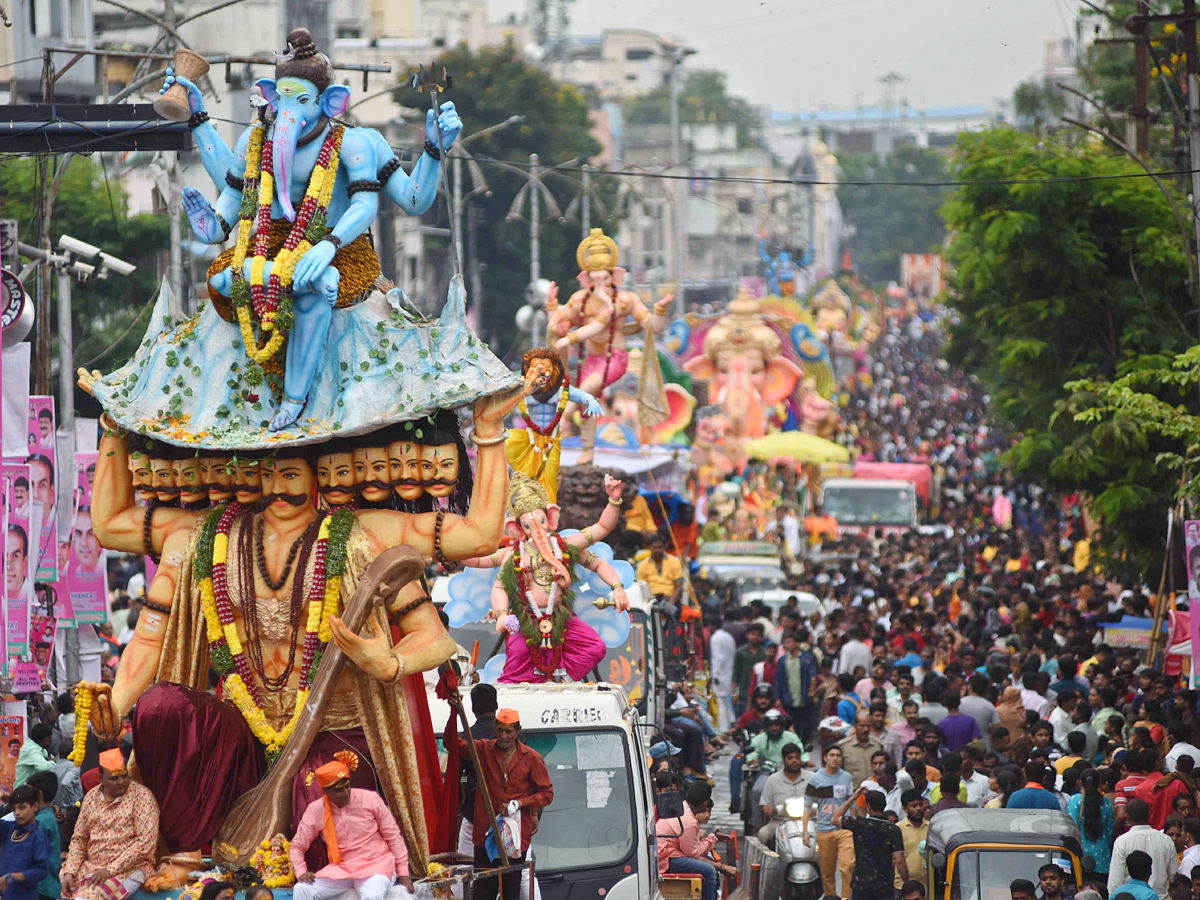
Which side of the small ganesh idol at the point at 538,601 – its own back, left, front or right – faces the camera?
front

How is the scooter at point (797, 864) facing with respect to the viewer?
toward the camera

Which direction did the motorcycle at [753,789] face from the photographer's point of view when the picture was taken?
facing the viewer

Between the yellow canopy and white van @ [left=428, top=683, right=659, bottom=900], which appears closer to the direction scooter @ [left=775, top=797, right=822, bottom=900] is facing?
the white van

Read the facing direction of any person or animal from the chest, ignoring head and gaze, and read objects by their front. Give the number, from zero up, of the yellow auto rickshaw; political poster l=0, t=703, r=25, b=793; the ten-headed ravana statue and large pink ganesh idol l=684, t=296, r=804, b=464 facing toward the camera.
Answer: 4

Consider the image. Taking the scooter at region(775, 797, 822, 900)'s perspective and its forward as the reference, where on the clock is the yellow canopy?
The yellow canopy is roughly at 6 o'clock from the scooter.

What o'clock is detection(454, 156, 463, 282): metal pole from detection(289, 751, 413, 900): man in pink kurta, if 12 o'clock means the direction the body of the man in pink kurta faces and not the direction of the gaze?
The metal pole is roughly at 6 o'clock from the man in pink kurta.

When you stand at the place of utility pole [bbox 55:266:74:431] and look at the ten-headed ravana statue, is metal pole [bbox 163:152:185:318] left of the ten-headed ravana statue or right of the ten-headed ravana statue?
left

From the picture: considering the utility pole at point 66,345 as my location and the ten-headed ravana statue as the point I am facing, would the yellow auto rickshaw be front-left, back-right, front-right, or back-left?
front-left

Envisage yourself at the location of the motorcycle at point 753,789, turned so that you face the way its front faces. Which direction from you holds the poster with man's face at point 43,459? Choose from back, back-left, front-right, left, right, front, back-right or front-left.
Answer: right

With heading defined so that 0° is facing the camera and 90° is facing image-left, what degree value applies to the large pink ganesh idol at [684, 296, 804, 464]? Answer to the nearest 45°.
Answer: approximately 0°

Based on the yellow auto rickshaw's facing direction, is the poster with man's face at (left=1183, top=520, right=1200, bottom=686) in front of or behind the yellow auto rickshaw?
behind
